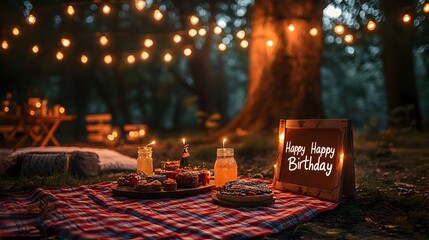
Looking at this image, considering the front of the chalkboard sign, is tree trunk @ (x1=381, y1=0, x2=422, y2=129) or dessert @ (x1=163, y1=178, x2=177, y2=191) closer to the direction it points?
the dessert

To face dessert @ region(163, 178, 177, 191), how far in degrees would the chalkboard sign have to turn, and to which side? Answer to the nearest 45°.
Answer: approximately 45° to its right

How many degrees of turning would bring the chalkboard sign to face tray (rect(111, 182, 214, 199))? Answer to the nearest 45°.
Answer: approximately 45° to its right

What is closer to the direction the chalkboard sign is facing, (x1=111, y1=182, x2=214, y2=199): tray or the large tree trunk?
the tray

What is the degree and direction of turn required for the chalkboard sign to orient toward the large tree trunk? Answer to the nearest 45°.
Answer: approximately 135° to its right

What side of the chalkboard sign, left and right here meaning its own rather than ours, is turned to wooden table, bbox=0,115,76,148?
right

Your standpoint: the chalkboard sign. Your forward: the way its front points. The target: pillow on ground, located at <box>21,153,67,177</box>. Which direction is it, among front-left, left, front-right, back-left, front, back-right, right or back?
front-right

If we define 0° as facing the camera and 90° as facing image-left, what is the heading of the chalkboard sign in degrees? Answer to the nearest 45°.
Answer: approximately 45°
